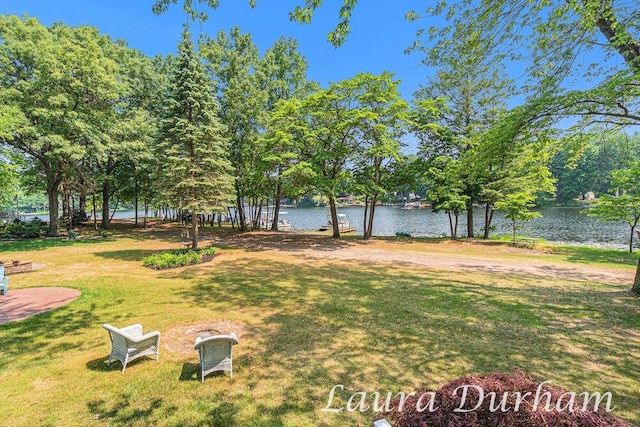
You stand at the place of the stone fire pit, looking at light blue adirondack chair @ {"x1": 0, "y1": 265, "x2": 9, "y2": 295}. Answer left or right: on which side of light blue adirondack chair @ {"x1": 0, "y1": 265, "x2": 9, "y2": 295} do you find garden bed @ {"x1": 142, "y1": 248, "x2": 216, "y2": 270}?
right

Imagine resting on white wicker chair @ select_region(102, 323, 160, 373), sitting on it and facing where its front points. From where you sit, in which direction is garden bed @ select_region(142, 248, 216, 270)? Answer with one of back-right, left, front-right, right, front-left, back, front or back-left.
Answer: front-left

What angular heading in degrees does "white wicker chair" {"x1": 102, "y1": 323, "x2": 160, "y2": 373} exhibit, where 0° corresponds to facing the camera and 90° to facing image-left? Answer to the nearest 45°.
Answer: approximately 225°

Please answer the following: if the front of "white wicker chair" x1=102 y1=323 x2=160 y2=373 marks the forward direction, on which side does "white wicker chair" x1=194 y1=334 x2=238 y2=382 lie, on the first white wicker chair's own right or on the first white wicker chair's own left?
on the first white wicker chair's own right

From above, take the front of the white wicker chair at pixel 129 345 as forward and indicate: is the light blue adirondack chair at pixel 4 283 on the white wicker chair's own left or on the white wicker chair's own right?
on the white wicker chair's own left

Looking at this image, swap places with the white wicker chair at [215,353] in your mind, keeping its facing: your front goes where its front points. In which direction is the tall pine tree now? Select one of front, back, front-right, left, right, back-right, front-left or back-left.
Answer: front

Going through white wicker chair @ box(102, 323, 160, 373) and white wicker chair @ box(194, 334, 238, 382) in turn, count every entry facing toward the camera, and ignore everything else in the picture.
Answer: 0

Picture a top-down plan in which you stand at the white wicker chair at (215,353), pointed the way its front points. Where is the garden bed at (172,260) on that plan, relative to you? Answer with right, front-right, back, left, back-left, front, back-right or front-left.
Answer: front

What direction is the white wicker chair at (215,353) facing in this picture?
away from the camera

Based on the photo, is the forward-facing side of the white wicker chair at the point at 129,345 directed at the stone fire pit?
yes

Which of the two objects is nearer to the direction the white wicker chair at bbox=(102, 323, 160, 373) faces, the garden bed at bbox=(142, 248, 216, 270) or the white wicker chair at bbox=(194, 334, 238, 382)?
the garden bed

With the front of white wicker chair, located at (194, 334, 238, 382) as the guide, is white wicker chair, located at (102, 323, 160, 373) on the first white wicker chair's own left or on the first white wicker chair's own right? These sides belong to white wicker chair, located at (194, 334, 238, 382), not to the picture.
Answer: on the first white wicker chair's own left
